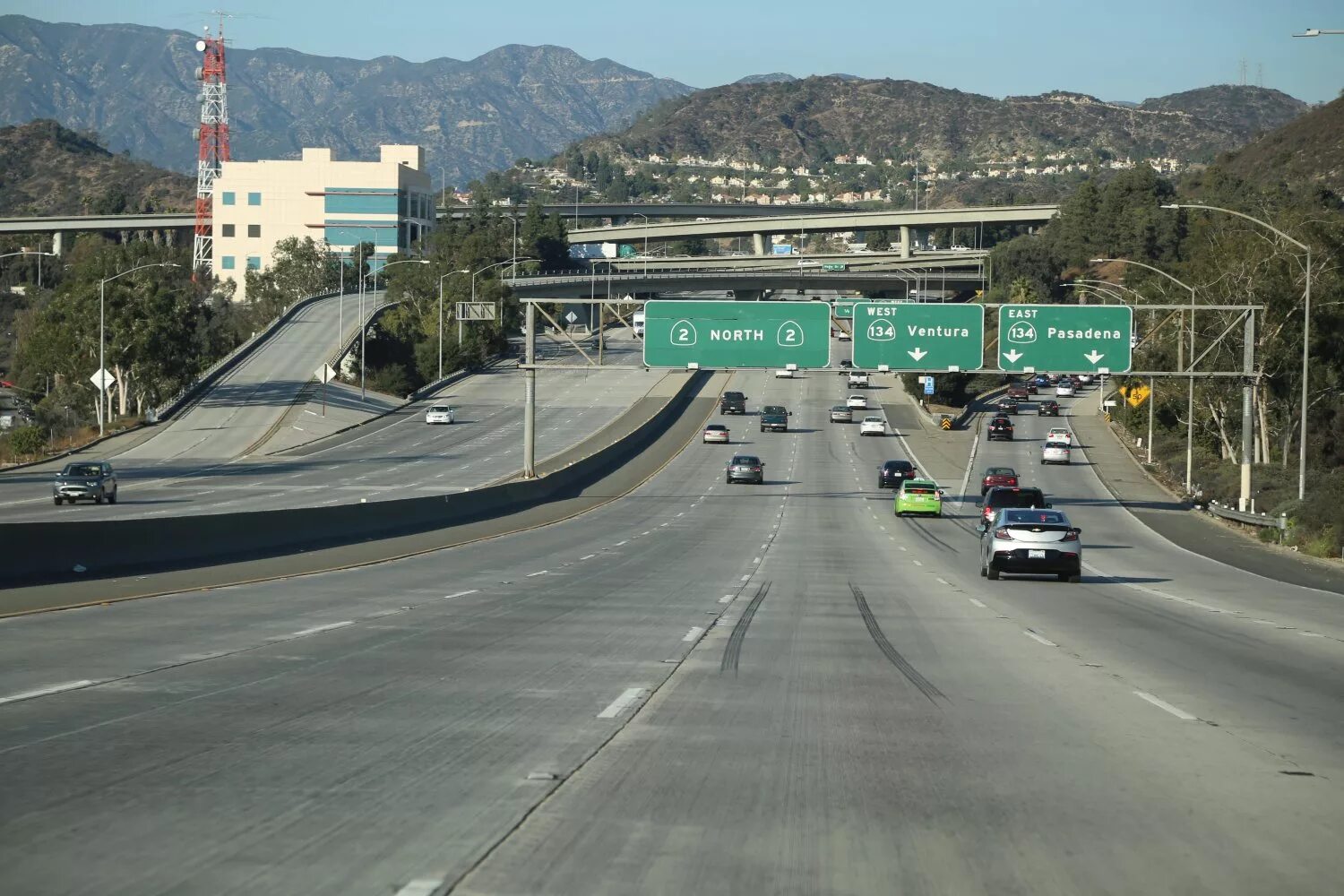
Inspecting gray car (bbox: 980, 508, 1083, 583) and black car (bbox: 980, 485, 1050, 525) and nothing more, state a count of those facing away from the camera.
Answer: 2

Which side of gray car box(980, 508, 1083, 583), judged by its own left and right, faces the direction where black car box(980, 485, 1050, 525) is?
front

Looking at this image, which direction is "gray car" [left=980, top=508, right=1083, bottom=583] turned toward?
away from the camera

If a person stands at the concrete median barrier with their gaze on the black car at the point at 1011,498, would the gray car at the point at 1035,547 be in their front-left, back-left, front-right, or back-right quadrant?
front-right

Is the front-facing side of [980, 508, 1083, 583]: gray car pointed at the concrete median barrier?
no

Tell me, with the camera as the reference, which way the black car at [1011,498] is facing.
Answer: facing away from the viewer

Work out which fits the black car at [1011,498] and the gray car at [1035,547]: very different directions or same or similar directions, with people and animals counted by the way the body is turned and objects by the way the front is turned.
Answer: same or similar directions

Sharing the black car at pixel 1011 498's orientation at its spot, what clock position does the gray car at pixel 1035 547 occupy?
The gray car is roughly at 6 o'clock from the black car.

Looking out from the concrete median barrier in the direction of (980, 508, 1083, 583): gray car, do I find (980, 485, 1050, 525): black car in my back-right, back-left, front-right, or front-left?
front-left

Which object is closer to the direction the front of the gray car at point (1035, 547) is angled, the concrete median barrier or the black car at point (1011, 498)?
the black car
